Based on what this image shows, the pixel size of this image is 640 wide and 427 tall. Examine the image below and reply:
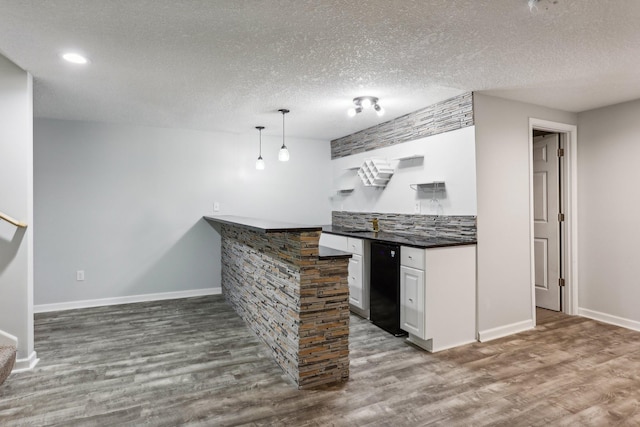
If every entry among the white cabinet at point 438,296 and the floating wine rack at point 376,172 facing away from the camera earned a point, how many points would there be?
0

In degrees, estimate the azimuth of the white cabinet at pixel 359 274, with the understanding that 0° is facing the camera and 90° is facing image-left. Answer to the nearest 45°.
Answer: approximately 45°

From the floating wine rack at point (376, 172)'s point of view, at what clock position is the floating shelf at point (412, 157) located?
the floating shelf at point (412, 157) is roughly at 9 o'clock from the floating wine rack at point (376, 172).

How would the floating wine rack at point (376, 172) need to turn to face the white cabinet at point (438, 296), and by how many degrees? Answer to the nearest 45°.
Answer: approximately 90° to its left

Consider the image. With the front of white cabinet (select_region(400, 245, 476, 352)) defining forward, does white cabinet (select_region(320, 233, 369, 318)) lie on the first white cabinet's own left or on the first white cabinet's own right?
on the first white cabinet's own right

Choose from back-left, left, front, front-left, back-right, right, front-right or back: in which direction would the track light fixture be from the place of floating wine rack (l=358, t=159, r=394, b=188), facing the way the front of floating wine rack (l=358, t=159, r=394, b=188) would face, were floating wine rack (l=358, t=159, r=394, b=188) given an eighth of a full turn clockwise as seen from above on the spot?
left

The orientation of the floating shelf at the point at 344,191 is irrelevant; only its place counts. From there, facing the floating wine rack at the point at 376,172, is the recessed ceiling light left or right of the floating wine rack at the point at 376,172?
right

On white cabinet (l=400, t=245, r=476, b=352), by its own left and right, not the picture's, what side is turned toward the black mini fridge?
right

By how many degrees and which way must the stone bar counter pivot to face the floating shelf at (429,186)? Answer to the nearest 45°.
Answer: approximately 180°
